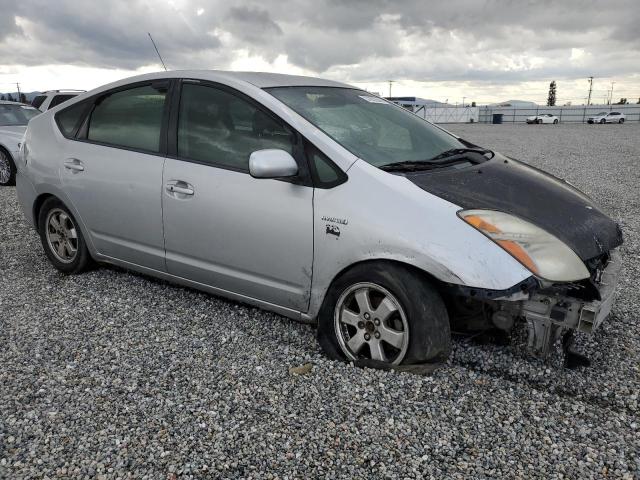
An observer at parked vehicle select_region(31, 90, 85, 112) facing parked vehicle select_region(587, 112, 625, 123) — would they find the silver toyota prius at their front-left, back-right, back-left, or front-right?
back-right

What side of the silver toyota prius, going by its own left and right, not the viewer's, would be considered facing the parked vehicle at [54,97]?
back

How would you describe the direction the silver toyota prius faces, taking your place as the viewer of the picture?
facing the viewer and to the right of the viewer

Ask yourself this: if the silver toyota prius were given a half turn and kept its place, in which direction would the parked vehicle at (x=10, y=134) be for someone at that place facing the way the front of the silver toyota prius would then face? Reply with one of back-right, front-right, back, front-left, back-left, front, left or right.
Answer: front

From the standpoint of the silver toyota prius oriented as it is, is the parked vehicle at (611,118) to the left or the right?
on its left

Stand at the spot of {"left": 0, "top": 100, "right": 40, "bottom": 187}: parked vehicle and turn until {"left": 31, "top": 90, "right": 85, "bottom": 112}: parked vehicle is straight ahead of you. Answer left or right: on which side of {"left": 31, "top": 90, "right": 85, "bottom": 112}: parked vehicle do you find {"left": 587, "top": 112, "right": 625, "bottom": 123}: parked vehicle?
right
